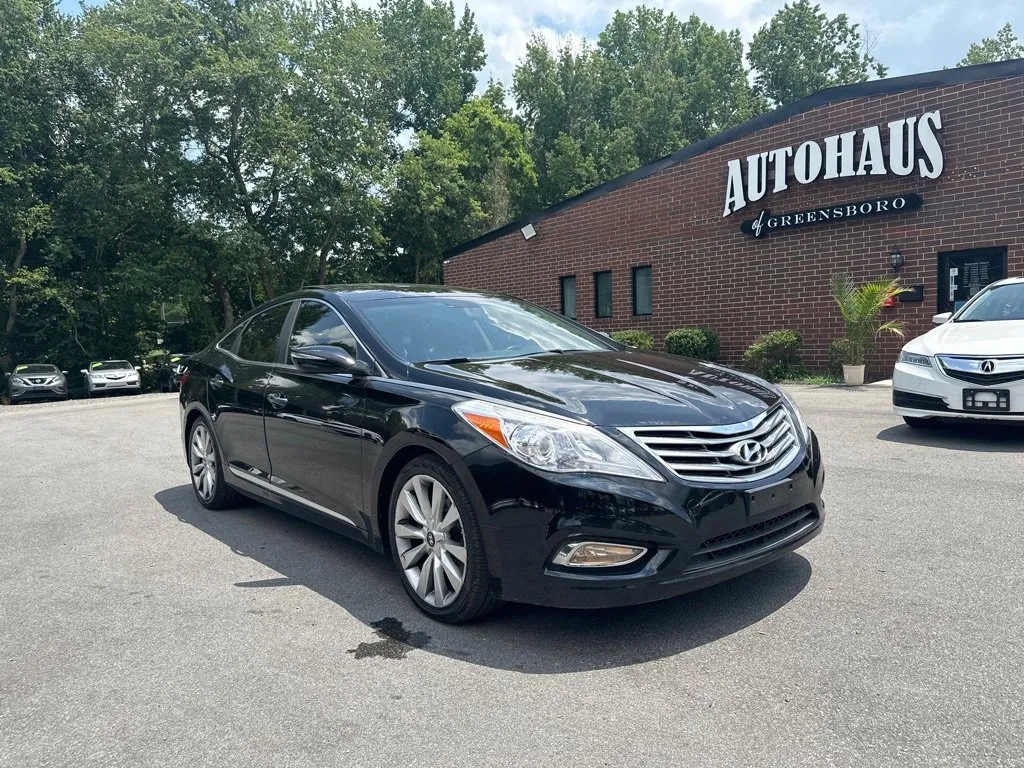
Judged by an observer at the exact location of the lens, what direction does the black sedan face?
facing the viewer and to the right of the viewer

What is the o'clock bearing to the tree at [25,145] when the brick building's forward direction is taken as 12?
The tree is roughly at 2 o'clock from the brick building.

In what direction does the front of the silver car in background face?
toward the camera

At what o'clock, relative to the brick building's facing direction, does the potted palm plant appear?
The potted palm plant is roughly at 10 o'clock from the brick building.

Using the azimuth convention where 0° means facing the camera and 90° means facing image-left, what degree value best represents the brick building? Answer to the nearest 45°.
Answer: approximately 45°

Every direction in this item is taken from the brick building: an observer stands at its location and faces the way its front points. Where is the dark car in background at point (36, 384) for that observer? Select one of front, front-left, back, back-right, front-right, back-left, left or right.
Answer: front-right

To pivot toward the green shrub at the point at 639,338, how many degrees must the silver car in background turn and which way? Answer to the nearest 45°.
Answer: approximately 45° to its left

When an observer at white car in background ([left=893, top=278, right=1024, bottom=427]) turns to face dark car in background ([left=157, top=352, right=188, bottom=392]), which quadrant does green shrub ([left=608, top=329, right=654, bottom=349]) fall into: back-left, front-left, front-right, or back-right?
front-right

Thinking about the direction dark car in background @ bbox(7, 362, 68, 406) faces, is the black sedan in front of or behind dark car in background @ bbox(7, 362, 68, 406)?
in front

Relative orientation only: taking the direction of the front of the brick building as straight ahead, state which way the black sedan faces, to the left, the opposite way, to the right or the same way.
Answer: to the left

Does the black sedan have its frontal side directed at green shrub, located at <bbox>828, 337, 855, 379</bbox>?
no

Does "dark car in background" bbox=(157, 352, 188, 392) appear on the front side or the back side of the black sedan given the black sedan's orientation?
on the back side

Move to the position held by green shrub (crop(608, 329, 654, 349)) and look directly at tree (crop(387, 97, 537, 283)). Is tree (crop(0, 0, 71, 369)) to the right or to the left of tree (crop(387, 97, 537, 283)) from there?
left

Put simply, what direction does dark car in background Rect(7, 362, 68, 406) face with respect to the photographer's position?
facing the viewer

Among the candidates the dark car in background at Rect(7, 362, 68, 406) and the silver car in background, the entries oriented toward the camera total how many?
2

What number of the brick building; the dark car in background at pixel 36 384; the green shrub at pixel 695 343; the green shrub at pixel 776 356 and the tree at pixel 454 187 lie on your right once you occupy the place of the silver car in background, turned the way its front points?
1

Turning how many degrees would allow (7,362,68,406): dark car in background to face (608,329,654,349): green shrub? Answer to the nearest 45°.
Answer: approximately 45° to its left
